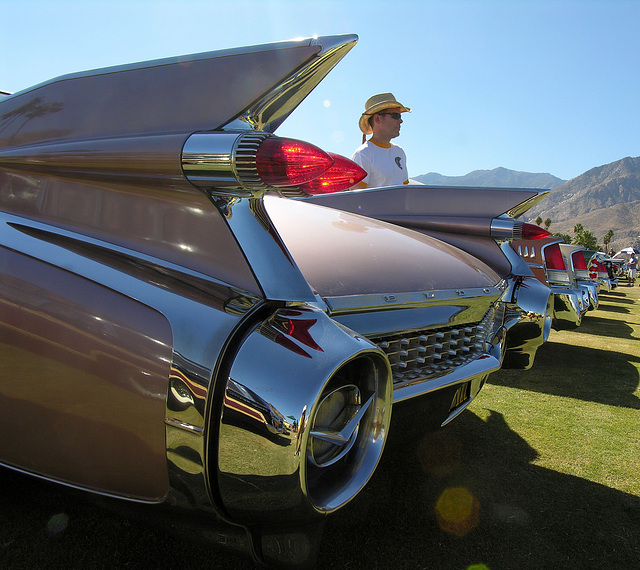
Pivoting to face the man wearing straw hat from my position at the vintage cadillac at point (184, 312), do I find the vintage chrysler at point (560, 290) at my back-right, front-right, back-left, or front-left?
front-right

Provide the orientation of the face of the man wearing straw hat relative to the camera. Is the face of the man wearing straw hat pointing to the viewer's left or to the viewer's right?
to the viewer's right

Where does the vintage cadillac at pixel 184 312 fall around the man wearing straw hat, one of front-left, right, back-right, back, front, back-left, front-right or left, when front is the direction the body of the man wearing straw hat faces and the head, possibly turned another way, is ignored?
front-right

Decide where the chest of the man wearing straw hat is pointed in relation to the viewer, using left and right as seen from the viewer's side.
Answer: facing the viewer and to the right of the viewer

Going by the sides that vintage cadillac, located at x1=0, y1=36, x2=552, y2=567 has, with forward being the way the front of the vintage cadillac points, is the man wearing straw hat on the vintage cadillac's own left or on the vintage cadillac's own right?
on the vintage cadillac's own right

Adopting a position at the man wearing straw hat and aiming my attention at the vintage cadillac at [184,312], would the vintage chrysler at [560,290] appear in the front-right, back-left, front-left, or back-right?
back-left

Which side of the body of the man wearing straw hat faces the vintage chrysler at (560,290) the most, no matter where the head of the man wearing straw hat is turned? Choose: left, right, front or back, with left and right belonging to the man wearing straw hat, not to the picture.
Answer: left

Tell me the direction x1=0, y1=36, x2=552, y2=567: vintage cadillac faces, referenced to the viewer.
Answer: facing away from the viewer and to the left of the viewer

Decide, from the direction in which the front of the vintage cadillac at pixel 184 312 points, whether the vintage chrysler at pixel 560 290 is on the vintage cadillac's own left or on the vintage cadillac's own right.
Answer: on the vintage cadillac's own right

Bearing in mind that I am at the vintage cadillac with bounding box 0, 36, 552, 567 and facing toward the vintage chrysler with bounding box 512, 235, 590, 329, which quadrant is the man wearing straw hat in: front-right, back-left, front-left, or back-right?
front-left

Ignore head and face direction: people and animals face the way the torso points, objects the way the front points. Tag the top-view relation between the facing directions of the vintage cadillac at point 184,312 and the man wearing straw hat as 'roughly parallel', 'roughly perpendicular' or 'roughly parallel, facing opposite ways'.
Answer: roughly parallel, facing opposite ways
